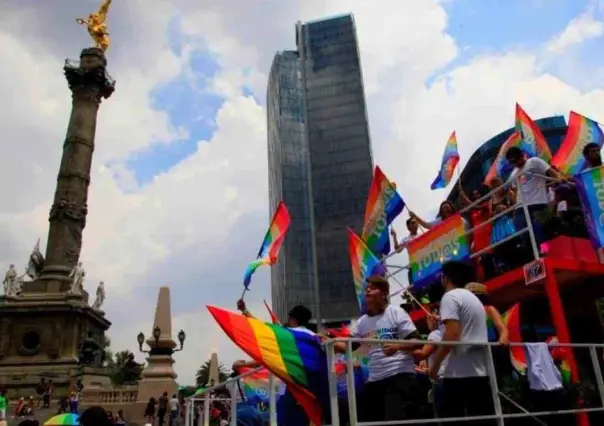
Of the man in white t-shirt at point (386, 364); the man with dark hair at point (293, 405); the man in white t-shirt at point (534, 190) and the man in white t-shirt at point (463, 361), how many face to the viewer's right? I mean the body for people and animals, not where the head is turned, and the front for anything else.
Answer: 0

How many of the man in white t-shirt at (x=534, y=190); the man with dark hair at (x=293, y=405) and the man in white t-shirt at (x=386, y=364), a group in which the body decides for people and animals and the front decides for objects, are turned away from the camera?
1

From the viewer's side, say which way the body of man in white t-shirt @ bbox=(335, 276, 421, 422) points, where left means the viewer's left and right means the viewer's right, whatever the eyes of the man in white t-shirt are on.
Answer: facing the viewer and to the left of the viewer

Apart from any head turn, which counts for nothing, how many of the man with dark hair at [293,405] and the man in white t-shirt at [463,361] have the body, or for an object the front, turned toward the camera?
0

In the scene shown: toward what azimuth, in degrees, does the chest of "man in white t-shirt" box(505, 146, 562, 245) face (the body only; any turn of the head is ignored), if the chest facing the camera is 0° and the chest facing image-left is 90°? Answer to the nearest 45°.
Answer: approximately 45°

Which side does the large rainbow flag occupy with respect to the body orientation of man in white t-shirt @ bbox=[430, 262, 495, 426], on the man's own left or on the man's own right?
on the man's own left

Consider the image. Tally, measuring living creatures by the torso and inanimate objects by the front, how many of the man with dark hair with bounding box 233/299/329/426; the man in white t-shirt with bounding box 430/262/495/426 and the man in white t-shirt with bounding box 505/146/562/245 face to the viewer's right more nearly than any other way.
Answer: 0

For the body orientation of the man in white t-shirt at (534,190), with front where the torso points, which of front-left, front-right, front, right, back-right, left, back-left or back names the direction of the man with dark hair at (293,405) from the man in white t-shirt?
front

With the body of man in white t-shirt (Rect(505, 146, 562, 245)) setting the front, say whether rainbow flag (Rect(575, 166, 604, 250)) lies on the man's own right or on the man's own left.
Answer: on the man's own left

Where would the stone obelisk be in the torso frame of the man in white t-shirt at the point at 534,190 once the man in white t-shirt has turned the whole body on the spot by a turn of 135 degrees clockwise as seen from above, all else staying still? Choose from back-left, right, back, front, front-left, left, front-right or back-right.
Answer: front-left

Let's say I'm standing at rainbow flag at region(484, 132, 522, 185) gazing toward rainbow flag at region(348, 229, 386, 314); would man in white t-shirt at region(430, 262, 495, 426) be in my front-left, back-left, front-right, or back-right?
front-left

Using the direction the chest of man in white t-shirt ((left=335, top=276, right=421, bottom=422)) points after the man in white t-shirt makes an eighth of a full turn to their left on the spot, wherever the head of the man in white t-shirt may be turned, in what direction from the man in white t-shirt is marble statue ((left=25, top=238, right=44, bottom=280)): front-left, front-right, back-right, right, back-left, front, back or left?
back-right

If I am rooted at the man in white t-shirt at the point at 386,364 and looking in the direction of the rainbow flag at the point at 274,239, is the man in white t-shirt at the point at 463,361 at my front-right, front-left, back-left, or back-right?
back-right
